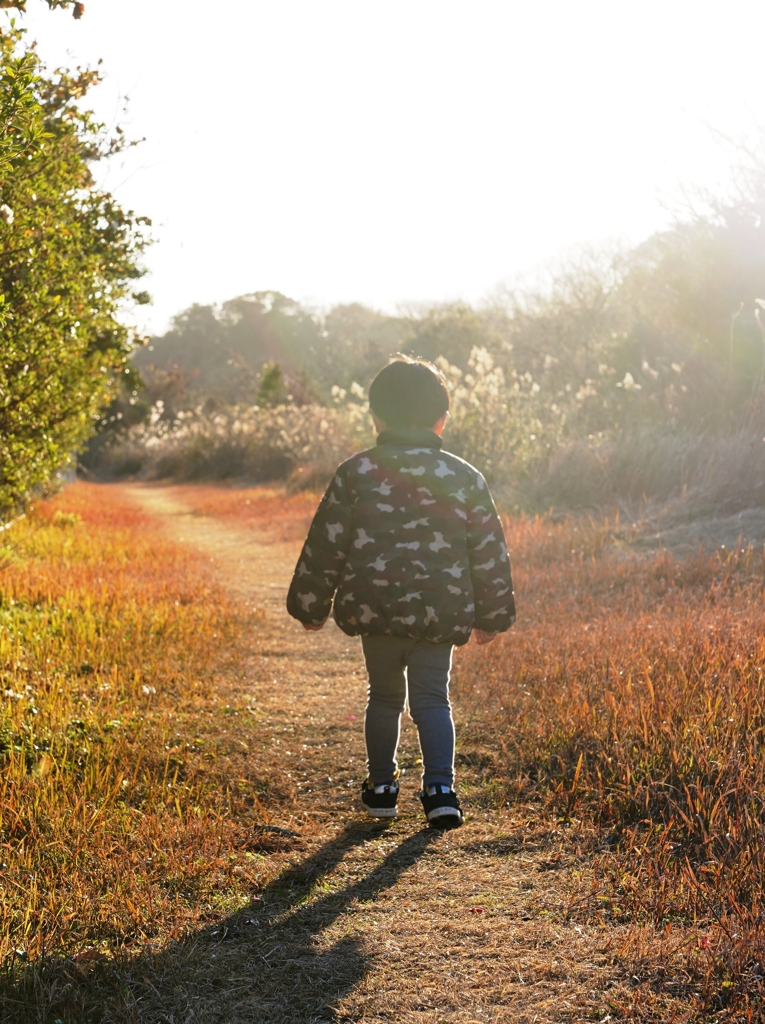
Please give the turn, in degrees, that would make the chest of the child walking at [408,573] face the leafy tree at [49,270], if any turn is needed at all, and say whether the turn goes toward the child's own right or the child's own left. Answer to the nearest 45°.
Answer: approximately 45° to the child's own left

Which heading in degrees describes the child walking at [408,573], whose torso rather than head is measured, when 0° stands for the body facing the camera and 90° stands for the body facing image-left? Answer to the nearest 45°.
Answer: approximately 180°
